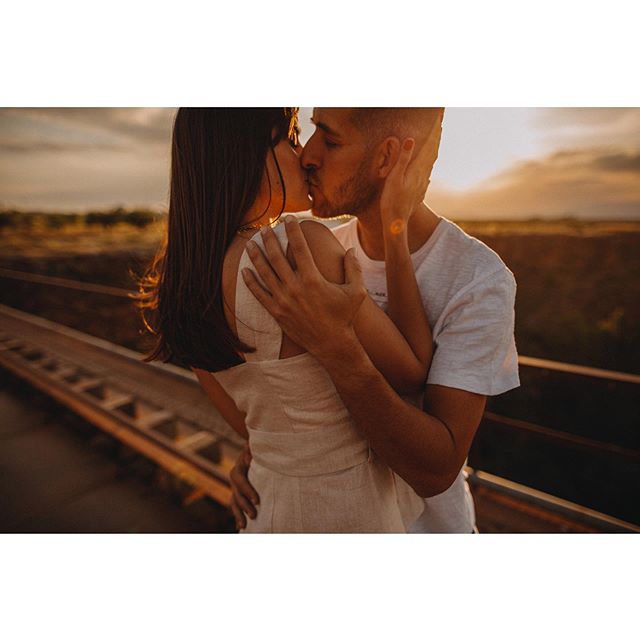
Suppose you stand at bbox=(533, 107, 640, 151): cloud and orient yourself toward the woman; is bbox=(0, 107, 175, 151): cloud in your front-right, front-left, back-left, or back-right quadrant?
front-right

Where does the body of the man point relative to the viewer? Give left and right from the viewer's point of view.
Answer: facing the viewer and to the left of the viewer

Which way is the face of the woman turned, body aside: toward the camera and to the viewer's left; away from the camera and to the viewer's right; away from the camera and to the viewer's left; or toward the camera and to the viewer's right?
away from the camera and to the viewer's right

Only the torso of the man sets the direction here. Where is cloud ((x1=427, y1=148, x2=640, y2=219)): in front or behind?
behind

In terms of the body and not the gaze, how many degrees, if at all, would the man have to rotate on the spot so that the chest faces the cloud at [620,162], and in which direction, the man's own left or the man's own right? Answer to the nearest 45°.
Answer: approximately 180°

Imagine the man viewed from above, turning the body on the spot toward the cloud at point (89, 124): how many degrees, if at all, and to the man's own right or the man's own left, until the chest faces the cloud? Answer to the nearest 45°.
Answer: approximately 90° to the man's own right

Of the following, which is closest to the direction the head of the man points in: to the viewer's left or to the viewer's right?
to the viewer's left
